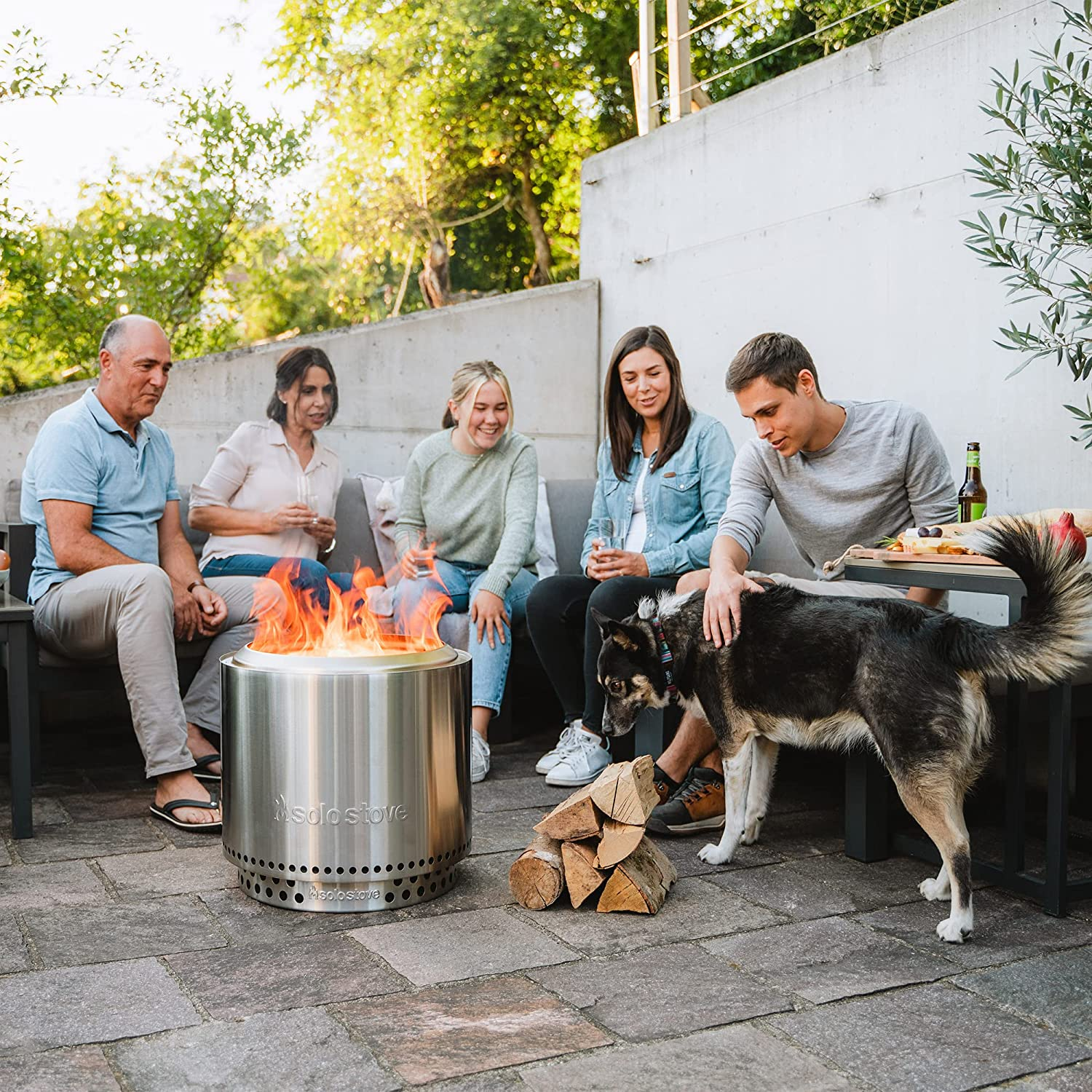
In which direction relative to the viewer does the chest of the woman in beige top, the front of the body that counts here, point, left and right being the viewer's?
facing the viewer and to the right of the viewer

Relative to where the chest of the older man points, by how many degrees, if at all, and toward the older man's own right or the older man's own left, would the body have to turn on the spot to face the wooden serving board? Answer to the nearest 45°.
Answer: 0° — they already face it

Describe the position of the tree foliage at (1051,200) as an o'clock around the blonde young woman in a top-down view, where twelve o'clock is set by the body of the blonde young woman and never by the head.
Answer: The tree foliage is roughly at 10 o'clock from the blonde young woman.

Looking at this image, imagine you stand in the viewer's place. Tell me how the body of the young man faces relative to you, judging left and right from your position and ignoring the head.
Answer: facing the viewer and to the left of the viewer

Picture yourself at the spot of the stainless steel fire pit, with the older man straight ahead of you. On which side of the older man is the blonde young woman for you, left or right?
right

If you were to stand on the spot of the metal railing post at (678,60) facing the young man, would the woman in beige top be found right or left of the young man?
right

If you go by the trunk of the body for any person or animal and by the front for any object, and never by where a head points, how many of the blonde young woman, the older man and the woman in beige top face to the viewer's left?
0

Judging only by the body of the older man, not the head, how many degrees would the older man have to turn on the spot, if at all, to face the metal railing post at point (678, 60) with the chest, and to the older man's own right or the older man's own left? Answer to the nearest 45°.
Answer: approximately 90° to the older man's own left

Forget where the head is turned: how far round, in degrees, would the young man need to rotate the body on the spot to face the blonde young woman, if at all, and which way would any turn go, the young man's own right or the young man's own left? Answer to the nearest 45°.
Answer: approximately 90° to the young man's own right

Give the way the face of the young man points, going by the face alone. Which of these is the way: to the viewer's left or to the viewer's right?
to the viewer's left

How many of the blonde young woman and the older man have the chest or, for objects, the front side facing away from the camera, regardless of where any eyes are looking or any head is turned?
0

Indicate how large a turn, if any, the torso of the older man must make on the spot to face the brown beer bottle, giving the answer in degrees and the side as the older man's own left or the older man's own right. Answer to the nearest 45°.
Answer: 0° — they already face it

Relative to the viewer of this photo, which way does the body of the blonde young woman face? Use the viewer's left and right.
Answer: facing the viewer

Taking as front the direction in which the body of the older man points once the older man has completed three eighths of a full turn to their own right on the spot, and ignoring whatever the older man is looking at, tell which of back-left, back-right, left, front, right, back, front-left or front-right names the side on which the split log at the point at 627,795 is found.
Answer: back-left

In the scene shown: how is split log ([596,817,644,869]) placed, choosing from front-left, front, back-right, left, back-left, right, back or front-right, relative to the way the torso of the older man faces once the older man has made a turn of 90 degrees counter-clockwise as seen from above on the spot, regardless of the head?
right

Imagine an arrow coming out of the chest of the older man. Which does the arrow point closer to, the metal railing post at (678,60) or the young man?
the young man

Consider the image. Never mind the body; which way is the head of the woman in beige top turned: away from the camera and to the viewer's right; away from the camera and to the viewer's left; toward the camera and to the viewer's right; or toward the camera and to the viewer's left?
toward the camera and to the viewer's right

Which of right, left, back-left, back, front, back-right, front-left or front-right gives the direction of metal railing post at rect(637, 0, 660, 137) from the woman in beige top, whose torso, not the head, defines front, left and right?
left
